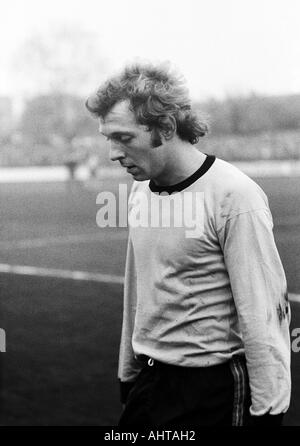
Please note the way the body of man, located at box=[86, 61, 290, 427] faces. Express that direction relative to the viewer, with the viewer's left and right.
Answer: facing the viewer and to the left of the viewer

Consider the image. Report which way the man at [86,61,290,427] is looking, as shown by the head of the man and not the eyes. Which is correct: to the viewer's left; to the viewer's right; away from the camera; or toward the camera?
to the viewer's left
